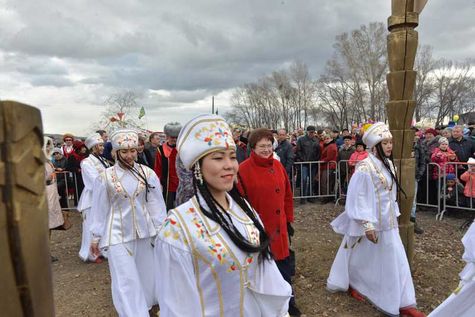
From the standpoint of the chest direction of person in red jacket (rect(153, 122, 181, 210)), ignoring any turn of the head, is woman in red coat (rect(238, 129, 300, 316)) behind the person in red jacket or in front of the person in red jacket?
in front

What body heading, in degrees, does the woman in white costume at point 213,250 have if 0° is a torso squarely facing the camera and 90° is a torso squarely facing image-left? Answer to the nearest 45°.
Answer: approximately 315°

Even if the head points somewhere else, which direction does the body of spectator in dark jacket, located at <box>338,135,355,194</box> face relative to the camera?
toward the camera

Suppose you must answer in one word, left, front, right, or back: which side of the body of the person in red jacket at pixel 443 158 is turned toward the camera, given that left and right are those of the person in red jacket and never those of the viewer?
front

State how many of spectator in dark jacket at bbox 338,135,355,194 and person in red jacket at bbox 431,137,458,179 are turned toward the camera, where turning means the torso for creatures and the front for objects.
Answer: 2

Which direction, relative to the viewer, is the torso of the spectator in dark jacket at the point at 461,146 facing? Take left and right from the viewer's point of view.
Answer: facing the viewer and to the left of the viewer

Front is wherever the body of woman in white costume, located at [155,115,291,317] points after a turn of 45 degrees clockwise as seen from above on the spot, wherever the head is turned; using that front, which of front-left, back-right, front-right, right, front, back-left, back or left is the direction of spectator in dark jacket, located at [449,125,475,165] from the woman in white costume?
back-left
